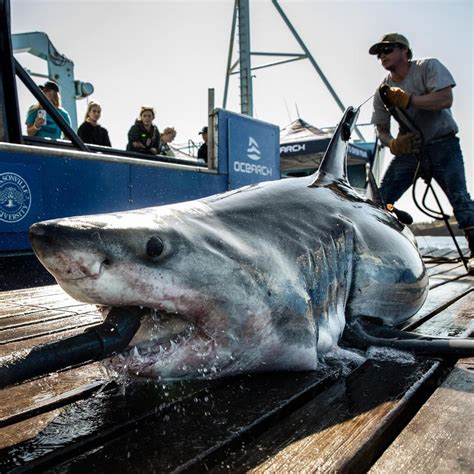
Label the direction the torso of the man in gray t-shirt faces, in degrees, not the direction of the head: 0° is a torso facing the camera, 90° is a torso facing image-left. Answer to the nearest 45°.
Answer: approximately 45°

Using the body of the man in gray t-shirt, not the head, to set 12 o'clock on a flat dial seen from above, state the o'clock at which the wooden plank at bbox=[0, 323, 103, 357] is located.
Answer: The wooden plank is roughly at 11 o'clock from the man in gray t-shirt.

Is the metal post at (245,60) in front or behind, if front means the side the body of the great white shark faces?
behind

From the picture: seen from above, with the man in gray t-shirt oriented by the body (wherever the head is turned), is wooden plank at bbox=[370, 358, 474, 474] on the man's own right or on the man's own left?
on the man's own left

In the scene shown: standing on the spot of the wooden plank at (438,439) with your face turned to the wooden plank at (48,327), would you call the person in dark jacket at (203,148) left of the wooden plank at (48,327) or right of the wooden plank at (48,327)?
right

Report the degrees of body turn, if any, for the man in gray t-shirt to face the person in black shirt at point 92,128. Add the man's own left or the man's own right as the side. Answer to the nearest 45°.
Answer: approximately 45° to the man's own right

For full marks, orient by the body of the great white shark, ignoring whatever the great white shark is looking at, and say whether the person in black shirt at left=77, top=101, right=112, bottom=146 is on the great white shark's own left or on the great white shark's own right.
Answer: on the great white shark's own right

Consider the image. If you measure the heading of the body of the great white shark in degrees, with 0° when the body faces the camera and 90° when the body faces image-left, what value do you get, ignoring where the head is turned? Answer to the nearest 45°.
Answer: approximately 45°
